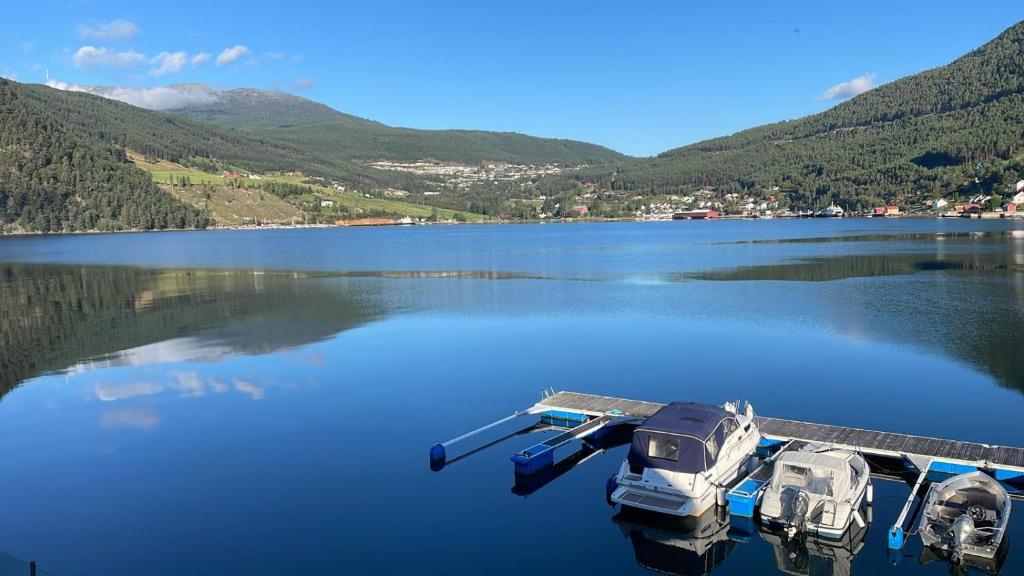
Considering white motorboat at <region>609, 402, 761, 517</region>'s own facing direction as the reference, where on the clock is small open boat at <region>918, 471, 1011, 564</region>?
The small open boat is roughly at 2 o'clock from the white motorboat.

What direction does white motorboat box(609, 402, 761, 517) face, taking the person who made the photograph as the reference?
facing away from the viewer and to the right of the viewer

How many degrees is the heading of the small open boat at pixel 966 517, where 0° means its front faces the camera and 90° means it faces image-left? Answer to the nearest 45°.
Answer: approximately 180°

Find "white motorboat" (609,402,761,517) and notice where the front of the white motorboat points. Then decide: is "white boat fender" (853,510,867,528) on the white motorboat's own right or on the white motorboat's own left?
on the white motorboat's own right

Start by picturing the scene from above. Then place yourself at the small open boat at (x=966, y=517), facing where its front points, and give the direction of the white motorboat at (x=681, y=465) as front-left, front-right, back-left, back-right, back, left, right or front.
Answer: left

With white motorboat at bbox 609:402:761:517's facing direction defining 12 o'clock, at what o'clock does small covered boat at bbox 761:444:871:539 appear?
The small covered boat is roughly at 2 o'clock from the white motorboat.

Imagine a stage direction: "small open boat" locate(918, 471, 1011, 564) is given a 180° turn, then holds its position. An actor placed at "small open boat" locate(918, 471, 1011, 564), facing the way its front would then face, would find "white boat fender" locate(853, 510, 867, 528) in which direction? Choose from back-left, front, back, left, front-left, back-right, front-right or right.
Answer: right

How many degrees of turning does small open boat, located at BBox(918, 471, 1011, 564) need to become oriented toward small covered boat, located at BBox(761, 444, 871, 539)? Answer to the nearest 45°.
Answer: approximately 90° to its left
